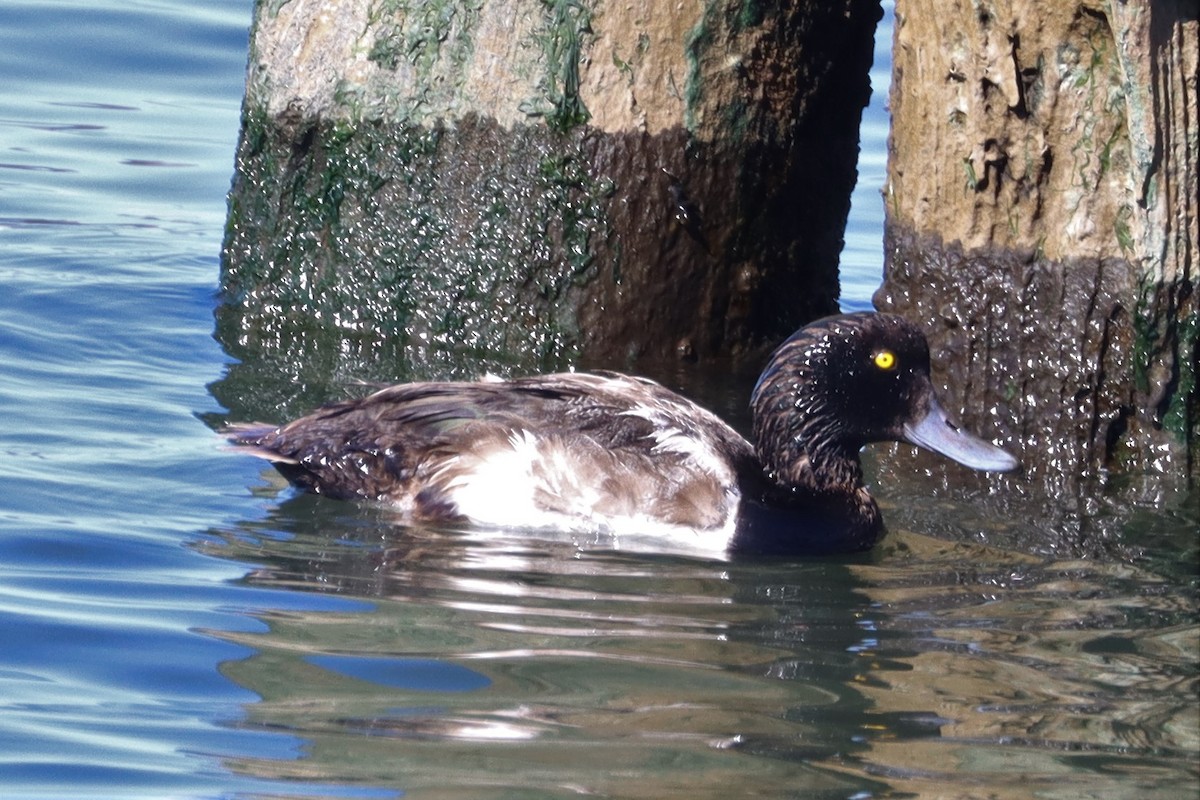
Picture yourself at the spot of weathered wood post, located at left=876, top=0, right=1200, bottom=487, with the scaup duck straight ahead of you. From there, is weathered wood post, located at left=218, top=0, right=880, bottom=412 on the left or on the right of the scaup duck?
right

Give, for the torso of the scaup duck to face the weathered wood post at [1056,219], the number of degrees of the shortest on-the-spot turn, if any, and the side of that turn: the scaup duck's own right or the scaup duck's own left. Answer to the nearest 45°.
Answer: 0° — it already faces it

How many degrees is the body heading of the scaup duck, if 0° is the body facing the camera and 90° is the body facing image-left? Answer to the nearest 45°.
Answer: approximately 270°

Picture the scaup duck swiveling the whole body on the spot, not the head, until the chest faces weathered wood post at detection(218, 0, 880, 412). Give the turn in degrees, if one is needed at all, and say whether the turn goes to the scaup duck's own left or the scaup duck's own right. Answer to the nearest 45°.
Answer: approximately 90° to the scaup duck's own left
